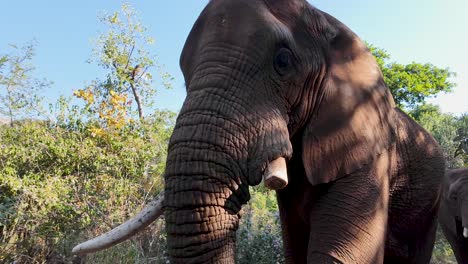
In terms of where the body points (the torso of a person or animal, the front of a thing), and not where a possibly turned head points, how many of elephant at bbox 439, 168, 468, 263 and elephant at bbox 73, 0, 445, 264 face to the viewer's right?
0

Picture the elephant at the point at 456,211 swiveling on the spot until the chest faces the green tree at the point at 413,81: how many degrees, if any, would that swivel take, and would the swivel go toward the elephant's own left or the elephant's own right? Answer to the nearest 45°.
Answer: approximately 180°

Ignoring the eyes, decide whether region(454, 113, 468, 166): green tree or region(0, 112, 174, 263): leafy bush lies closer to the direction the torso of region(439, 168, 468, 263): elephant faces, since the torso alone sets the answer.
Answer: the leafy bush

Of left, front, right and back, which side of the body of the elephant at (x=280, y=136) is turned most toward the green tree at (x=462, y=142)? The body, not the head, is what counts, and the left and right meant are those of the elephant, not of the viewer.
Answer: back

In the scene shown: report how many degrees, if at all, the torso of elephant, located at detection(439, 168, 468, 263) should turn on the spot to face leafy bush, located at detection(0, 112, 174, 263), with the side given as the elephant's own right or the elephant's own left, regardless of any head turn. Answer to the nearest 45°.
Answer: approximately 45° to the elephant's own right

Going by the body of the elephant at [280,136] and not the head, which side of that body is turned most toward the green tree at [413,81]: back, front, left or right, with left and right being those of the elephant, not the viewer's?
back

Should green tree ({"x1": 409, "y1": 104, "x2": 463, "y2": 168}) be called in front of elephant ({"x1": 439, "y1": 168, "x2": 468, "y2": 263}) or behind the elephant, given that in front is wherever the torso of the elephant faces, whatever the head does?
behind

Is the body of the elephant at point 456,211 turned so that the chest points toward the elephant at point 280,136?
yes

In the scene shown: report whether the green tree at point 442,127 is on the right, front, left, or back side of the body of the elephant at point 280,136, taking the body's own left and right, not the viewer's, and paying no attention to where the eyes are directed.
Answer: back

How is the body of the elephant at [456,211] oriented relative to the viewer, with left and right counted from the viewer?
facing the viewer

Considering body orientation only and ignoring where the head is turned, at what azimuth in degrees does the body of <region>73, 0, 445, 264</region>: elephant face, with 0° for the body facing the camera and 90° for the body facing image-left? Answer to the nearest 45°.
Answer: approximately 45°

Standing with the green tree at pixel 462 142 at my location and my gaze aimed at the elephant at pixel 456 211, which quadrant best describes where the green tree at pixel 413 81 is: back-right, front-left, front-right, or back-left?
back-right
